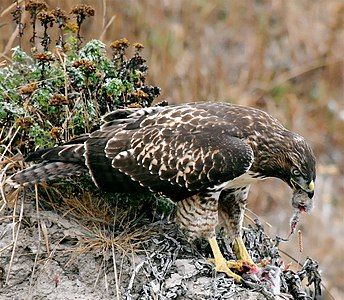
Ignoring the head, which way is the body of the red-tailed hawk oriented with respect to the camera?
to the viewer's right

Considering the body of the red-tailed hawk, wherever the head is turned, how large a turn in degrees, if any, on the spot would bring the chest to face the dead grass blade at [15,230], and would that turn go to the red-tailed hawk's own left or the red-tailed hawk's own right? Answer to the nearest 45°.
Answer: approximately 180°

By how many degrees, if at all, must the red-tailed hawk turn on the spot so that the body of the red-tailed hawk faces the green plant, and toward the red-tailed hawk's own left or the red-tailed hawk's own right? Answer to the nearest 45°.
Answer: approximately 135° to the red-tailed hawk's own left
